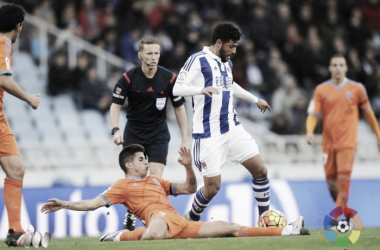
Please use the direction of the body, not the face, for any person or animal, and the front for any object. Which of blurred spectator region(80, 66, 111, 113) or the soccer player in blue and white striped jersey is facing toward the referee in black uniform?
the blurred spectator

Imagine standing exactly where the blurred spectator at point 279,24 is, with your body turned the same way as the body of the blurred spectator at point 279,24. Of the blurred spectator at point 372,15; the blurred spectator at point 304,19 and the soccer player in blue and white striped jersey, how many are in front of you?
1

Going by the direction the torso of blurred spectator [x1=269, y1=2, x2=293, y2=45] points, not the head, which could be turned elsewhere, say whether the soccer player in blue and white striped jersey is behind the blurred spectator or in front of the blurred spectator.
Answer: in front

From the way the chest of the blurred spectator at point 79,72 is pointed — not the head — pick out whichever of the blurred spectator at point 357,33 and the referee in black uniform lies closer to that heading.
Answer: the referee in black uniform

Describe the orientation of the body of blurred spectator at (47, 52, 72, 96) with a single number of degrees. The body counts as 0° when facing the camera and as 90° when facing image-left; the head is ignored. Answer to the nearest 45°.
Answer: approximately 0°
